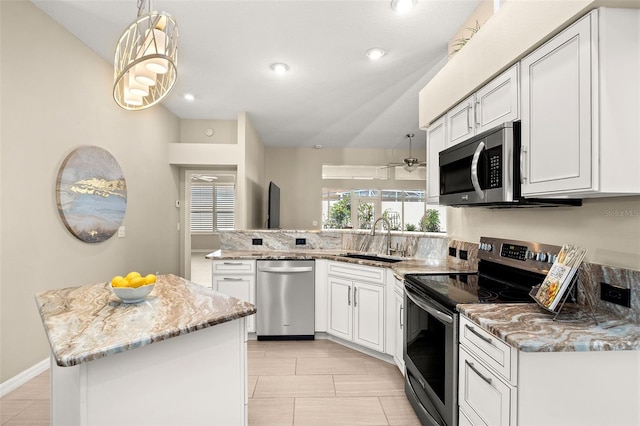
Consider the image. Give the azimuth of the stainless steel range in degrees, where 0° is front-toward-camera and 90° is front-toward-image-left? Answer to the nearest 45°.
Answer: approximately 45°

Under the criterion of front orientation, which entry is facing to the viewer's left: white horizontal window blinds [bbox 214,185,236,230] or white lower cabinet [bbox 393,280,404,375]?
the white lower cabinet

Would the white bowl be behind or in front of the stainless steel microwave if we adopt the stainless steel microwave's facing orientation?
in front

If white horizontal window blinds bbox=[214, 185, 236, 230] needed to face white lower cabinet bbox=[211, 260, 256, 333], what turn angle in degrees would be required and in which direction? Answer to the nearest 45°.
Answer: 0° — it already faces it

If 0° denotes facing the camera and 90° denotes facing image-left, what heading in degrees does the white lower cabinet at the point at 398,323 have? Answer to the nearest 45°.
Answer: approximately 90°

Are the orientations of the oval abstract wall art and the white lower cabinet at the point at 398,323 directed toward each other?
yes

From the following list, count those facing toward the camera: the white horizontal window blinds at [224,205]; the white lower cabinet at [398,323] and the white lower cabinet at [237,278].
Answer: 2

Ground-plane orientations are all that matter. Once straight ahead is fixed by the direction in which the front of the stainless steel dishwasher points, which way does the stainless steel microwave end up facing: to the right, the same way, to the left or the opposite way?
to the right

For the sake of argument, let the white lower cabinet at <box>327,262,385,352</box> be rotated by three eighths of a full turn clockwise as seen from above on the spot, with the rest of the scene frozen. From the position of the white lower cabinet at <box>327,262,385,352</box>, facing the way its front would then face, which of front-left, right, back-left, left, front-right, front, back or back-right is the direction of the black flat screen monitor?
front-left

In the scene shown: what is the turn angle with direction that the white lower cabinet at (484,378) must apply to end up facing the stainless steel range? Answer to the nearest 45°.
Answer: approximately 135° to its right
